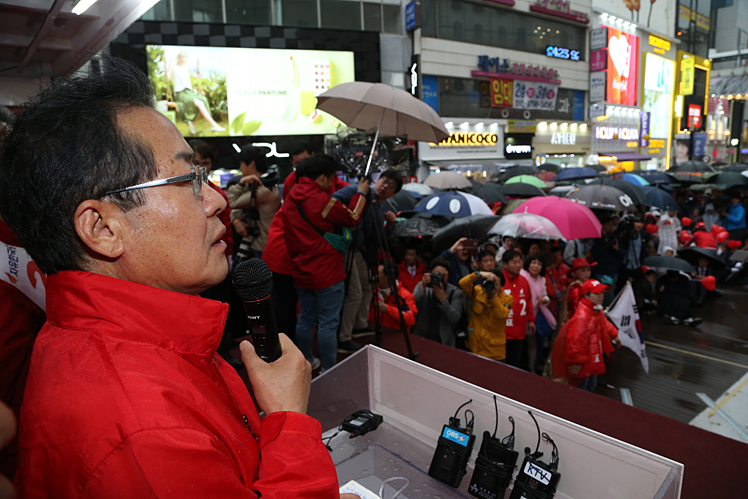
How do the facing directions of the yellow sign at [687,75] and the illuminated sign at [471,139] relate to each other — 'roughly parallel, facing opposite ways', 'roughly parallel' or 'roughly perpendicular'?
roughly parallel

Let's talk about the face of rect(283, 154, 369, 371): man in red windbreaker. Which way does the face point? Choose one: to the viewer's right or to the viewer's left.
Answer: to the viewer's right

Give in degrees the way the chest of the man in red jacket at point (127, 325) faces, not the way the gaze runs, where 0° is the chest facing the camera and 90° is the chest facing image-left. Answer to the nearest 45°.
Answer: approximately 270°

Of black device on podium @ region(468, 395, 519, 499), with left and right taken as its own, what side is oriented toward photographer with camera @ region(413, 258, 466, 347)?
back

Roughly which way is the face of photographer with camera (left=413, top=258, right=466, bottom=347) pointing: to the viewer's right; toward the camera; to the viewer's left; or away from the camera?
toward the camera

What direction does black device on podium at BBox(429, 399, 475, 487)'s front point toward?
toward the camera

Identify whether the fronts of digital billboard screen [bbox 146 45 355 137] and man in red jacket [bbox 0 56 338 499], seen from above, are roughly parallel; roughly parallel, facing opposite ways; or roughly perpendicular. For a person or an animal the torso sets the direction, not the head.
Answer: roughly perpendicular

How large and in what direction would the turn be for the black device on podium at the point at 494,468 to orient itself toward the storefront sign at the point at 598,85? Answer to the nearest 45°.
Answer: approximately 180°

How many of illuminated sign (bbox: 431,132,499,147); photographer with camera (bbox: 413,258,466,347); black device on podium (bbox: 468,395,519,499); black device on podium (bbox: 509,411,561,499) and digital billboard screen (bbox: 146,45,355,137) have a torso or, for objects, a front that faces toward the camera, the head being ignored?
5

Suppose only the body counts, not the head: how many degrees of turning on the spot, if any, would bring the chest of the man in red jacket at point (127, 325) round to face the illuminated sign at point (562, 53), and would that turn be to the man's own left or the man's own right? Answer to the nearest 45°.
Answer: approximately 45° to the man's own left

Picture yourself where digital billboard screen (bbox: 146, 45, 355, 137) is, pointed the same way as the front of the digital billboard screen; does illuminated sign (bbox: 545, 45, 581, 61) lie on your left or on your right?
on your left

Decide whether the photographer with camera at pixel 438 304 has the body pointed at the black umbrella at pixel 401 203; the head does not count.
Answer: no

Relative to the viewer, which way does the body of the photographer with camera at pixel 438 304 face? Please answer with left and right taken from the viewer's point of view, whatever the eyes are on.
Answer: facing the viewer

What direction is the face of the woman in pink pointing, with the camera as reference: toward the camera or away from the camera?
toward the camera

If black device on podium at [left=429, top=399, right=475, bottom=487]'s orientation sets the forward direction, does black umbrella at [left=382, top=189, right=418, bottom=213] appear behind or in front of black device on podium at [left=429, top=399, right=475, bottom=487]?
behind

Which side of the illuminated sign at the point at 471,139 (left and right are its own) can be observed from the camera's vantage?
front

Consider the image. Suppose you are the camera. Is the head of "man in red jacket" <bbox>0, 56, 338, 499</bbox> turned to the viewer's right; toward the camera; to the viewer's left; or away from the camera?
to the viewer's right
